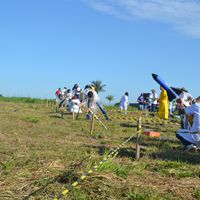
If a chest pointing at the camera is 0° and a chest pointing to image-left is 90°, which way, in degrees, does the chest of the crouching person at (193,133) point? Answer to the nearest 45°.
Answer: approximately 90°

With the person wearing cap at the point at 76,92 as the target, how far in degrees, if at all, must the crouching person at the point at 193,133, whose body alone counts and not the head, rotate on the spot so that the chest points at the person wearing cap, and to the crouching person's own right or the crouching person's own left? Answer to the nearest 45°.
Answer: approximately 45° to the crouching person's own right
